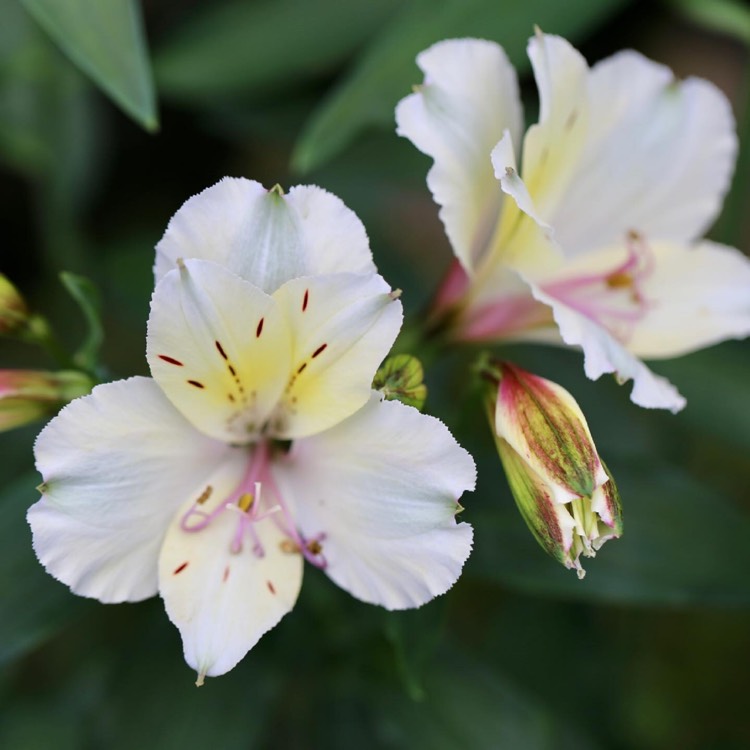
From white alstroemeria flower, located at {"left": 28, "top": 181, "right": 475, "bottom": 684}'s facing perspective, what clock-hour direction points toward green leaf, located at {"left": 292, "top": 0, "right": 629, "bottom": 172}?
The green leaf is roughly at 7 o'clock from the white alstroemeria flower.

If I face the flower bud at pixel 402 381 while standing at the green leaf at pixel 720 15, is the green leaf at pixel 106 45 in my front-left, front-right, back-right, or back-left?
front-right

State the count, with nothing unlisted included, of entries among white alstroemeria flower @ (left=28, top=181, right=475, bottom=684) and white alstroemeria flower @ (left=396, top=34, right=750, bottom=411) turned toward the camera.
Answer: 1

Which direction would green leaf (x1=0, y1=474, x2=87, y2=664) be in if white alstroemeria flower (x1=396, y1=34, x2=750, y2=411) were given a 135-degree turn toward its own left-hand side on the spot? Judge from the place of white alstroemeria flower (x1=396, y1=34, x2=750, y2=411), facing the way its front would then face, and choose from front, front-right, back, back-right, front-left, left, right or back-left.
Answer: left

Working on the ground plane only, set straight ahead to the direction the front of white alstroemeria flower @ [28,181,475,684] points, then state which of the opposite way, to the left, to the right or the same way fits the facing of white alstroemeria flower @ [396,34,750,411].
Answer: to the left

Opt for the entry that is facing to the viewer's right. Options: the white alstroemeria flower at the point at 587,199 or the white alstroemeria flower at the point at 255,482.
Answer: the white alstroemeria flower at the point at 587,199

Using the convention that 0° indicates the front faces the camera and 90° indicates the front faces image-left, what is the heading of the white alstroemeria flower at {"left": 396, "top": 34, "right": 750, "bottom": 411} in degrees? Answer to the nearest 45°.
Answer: approximately 270°

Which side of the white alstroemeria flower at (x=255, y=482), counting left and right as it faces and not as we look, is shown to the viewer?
front

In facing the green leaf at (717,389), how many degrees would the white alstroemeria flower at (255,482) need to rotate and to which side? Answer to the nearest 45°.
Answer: approximately 135° to its left

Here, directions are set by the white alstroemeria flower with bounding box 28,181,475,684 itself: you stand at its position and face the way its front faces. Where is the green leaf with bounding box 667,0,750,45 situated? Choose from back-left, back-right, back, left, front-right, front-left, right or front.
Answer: back-left

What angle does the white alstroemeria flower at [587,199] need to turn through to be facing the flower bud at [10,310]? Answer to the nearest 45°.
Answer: approximately 180°
